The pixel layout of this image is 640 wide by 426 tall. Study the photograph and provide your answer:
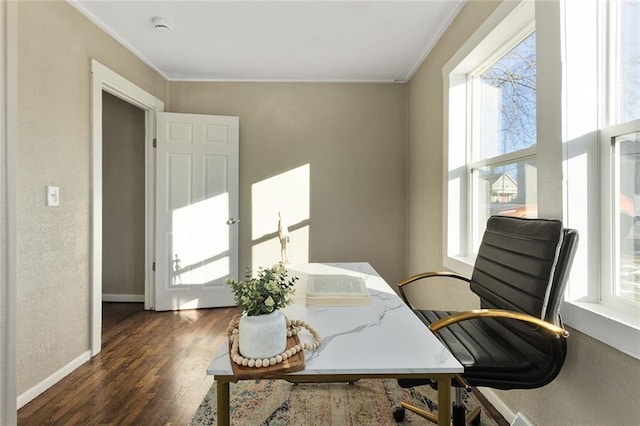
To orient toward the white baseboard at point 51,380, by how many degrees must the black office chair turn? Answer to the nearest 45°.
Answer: approximately 45° to its right

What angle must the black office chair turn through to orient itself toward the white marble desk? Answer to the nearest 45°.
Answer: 0° — it already faces it

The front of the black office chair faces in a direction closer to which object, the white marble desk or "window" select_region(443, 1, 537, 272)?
the white marble desk

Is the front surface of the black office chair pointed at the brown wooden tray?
yes

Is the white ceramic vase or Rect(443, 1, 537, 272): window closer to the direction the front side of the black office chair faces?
the white ceramic vase

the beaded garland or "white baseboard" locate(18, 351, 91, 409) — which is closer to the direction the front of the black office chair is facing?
the beaded garland

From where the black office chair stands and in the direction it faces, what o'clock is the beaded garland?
The beaded garland is roughly at 12 o'clock from the black office chair.

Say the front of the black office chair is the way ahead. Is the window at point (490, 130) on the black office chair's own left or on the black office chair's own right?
on the black office chair's own right

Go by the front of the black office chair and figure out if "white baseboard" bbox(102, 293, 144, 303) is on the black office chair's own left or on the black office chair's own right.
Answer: on the black office chair's own right

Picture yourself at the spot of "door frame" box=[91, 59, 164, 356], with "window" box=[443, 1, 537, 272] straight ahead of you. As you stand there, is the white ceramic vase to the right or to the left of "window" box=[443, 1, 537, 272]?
right

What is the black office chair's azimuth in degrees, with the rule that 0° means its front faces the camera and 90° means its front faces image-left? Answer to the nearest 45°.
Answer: approximately 45°
